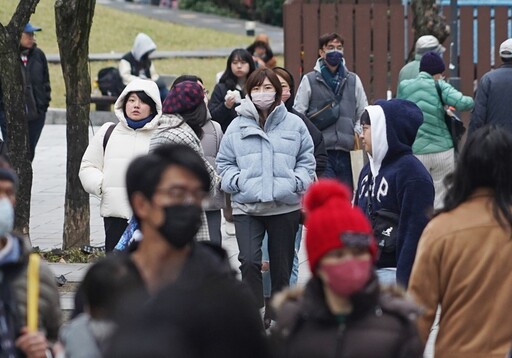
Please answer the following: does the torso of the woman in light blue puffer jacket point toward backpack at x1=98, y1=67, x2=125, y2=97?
no

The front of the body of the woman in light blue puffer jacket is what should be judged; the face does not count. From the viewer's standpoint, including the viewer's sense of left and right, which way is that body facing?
facing the viewer

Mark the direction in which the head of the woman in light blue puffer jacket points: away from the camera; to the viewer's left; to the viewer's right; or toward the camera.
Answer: toward the camera

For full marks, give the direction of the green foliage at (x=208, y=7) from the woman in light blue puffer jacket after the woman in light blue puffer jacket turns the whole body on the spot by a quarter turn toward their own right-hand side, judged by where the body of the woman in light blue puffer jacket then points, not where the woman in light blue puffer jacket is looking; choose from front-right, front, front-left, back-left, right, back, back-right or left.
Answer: right

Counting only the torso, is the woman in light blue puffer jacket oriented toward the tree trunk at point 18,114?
no

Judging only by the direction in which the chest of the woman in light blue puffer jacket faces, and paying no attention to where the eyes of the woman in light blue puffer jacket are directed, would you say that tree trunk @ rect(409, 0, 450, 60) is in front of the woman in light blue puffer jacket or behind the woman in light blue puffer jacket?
behind

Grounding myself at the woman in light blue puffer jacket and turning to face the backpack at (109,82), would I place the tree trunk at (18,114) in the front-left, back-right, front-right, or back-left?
front-left
